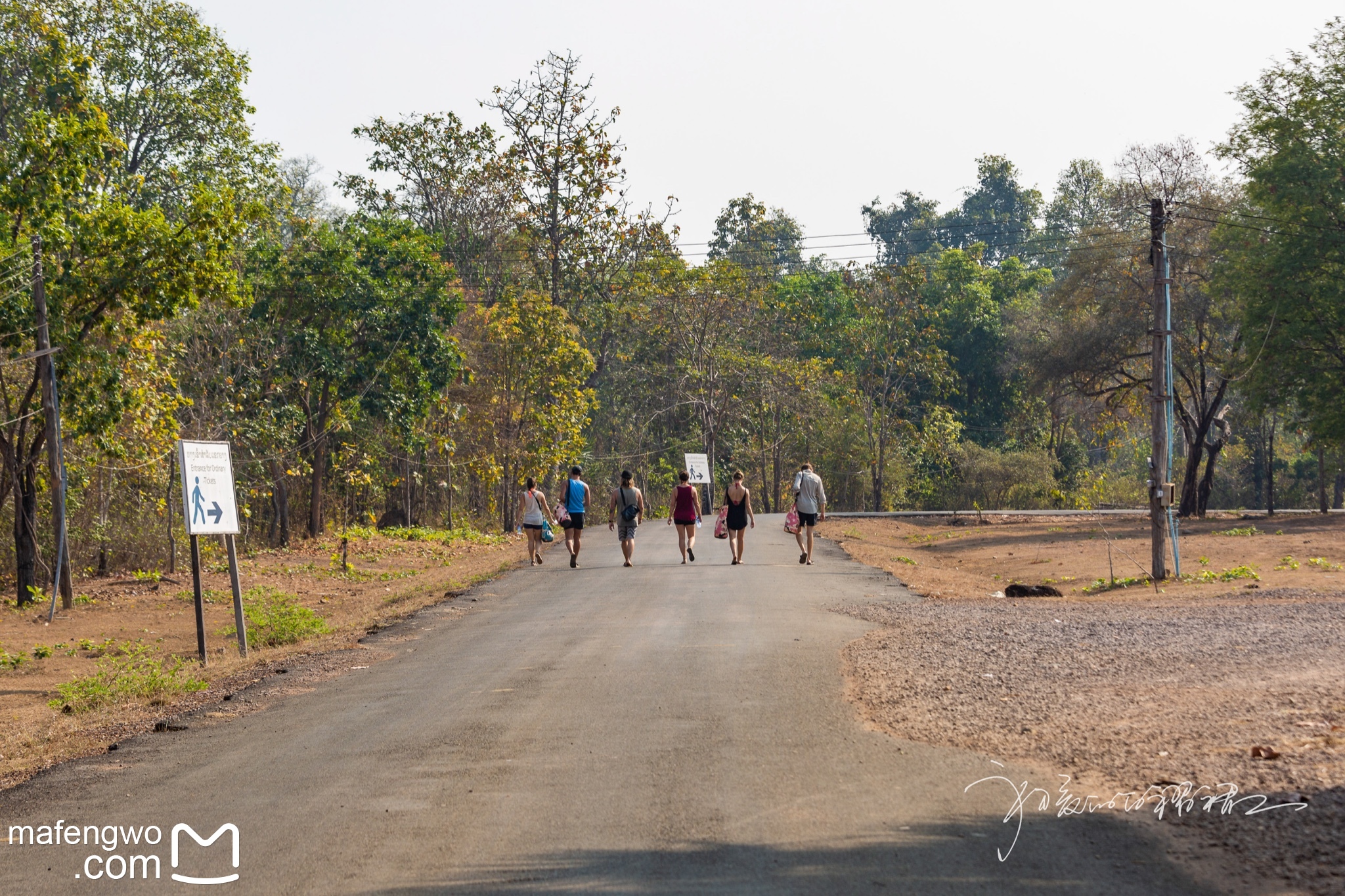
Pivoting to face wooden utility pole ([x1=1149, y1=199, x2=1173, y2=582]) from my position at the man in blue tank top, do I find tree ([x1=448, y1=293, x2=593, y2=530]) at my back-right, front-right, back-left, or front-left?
back-left

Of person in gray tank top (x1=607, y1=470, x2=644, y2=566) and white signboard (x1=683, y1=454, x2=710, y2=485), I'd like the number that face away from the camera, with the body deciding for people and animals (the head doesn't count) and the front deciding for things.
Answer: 1

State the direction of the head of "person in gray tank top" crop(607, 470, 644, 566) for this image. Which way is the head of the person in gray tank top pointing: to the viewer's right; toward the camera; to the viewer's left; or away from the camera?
away from the camera

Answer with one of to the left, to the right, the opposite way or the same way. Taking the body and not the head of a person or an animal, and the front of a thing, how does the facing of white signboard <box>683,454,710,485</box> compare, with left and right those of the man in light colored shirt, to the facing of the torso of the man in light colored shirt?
the opposite way

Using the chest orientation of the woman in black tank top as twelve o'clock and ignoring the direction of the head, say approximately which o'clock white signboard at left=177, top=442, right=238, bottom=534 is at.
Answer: The white signboard is roughly at 7 o'clock from the woman in black tank top.

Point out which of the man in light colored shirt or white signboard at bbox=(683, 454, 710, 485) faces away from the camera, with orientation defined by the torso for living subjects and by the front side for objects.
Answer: the man in light colored shirt

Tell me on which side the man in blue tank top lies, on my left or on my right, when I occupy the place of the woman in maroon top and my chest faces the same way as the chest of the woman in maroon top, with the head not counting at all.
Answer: on my left

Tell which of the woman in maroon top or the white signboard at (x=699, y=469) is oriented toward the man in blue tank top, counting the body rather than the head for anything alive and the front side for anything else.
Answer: the white signboard

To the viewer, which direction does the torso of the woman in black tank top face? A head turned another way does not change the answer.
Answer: away from the camera

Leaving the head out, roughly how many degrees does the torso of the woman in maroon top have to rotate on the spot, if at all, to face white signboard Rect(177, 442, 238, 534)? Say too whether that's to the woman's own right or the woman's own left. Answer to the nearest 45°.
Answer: approximately 135° to the woman's own left
